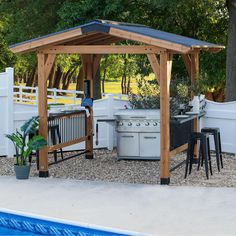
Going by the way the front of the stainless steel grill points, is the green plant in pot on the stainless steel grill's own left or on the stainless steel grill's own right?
on the stainless steel grill's own right

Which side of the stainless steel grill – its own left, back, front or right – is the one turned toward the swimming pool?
front

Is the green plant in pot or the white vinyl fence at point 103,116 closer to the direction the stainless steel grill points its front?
the green plant in pot

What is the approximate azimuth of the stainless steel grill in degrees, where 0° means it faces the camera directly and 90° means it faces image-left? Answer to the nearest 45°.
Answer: approximately 0°

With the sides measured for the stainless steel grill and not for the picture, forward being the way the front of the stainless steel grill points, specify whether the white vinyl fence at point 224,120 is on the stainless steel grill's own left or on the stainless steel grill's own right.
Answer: on the stainless steel grill's own left

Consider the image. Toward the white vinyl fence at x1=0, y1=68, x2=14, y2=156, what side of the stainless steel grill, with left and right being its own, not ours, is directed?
right

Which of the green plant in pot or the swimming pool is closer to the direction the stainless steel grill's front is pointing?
the swimming pool

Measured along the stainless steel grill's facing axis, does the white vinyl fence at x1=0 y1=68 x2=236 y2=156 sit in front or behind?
behind
